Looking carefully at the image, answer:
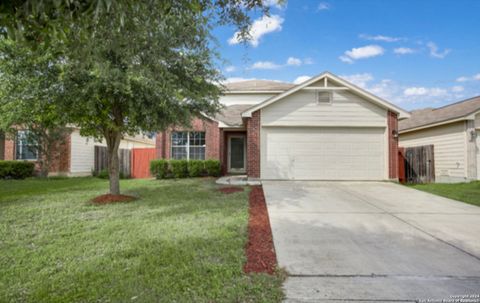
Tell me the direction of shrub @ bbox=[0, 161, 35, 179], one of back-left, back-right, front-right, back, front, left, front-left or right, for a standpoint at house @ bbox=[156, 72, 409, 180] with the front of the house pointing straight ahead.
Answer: right

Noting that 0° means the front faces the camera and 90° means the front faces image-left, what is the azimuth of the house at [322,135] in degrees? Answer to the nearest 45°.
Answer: approximately 0°

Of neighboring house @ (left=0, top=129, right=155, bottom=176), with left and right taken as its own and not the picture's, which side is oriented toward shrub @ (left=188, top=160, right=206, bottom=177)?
left

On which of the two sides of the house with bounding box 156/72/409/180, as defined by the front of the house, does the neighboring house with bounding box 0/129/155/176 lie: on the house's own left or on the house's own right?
on the house's own right

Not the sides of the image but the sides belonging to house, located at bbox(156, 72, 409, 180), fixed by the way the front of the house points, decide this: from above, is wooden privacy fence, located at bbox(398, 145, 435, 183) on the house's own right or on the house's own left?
on the house's own left

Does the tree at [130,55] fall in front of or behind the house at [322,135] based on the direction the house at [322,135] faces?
in front

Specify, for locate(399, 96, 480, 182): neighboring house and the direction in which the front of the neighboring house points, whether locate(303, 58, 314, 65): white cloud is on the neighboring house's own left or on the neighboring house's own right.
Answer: on the neighboring house's own right

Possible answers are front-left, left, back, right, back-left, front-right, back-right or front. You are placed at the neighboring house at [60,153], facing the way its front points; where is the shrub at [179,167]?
left

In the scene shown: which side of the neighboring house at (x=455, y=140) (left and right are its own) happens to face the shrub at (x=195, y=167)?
right

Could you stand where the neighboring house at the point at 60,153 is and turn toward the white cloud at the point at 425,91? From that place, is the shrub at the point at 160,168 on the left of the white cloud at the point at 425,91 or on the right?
right
